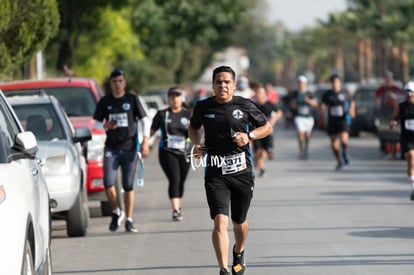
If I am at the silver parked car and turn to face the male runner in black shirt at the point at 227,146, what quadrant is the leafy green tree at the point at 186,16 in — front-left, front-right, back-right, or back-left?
back-left

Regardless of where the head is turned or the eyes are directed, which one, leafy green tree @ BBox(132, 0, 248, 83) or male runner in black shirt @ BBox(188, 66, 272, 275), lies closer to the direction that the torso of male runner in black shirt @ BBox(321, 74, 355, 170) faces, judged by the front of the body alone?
the male runner in black shirt

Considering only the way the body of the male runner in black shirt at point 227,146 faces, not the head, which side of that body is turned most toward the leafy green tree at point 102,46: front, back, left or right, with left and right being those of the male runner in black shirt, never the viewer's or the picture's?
back

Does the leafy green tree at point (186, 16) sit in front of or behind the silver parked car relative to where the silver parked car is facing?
behind

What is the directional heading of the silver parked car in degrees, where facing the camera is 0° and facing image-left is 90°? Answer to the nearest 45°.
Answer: approximately 0°

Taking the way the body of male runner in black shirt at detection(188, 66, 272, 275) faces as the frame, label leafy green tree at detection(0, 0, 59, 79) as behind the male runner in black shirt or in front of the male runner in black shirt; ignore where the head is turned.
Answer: behind
